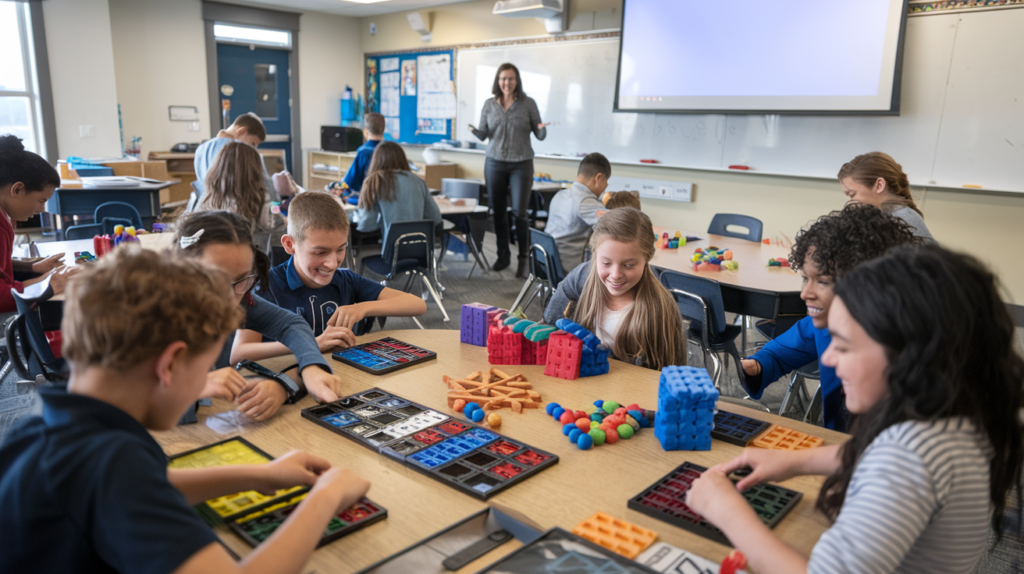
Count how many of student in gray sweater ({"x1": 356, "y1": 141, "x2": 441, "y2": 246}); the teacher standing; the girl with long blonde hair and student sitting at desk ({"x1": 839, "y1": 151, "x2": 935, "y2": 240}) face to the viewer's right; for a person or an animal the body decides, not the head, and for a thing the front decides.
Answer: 0

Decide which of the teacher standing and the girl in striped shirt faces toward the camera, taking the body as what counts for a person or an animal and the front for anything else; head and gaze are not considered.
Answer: the teacher standing

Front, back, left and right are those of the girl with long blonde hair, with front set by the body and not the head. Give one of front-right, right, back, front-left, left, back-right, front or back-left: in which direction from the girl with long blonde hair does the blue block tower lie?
front-left

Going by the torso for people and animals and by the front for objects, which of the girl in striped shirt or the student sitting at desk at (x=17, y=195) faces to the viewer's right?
the student sitting at desk

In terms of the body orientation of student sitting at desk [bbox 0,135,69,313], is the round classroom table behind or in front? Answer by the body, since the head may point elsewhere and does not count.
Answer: in front

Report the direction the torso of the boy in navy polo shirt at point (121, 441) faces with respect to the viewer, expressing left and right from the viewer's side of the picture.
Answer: facing away from the viewer and to the right of the viewer

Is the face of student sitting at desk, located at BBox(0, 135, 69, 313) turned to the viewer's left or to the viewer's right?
to the viewer's right

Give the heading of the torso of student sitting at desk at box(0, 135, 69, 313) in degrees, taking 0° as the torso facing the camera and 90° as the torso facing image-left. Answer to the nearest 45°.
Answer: approximately 270°

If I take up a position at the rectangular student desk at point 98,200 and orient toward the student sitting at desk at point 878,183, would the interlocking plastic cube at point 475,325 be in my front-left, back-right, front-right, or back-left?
front-right

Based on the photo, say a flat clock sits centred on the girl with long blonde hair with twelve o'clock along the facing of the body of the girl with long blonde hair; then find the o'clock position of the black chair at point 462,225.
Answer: The black chair is roughly at 4 o'clock from the girl with long blonde hair.

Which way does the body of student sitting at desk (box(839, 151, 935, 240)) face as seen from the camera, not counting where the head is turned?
to the viewer's left

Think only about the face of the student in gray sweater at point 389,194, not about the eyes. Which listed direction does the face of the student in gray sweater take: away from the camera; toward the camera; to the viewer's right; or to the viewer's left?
away from the camera

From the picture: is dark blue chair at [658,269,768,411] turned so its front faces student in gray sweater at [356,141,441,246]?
no

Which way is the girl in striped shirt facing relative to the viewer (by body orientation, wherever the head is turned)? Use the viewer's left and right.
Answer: facing to the left of the viewer

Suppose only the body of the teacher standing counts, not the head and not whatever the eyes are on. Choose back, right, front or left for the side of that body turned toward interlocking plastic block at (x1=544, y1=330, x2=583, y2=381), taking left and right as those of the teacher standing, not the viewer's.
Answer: front

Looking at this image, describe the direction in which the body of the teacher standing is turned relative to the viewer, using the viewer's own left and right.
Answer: facing the viewer

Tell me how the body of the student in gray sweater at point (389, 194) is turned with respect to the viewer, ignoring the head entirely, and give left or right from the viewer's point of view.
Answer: facing away from the viewer
